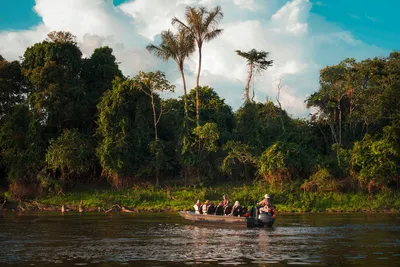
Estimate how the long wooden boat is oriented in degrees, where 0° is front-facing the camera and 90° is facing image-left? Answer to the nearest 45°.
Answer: approximately 90°

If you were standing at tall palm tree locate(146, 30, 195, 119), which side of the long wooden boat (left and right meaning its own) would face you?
right
